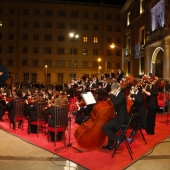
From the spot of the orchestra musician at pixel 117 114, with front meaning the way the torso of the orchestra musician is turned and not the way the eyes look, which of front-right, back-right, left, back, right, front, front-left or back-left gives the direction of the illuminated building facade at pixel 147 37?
right

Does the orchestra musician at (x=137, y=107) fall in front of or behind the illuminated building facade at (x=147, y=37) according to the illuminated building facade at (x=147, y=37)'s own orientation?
in front

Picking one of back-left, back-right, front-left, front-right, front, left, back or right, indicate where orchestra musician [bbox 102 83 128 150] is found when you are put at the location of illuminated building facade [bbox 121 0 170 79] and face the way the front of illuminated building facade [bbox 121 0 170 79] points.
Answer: front-left

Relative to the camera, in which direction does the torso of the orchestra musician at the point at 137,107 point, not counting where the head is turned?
to the viewer's left

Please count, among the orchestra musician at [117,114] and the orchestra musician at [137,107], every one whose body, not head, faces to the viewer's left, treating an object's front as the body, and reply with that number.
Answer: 2

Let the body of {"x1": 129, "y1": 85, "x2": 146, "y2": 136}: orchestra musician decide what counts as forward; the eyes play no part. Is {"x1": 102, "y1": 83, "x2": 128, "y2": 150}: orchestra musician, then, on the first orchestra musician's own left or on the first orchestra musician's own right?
on the first orchestra musician's own left

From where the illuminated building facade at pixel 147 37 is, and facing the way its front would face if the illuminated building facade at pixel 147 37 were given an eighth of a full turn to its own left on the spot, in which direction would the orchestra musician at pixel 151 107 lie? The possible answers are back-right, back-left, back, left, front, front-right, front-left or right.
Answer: front

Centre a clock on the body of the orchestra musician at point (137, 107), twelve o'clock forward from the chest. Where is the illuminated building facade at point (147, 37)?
The illuminated building facade is roughly at 3 o'clock from the orchestra musician.

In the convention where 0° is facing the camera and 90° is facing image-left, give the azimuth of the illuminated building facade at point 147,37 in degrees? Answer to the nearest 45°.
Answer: approximately 45°

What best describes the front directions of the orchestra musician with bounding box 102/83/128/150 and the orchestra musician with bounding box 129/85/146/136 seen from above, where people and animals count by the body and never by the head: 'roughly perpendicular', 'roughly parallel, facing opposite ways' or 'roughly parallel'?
roughly parallel

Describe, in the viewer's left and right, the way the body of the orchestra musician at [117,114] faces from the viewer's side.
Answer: facing to the left of the viewer

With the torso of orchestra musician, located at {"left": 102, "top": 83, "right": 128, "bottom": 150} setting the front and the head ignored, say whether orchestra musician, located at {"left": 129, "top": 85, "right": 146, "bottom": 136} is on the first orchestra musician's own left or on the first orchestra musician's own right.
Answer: on the first orchestra musician's own right

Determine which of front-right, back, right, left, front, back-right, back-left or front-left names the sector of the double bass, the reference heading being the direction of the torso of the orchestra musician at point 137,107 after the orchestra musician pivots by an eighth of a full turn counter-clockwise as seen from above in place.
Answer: front
